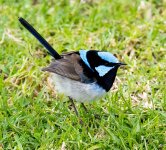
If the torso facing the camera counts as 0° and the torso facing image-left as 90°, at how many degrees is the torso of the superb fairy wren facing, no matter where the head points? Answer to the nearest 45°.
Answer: approximately 270°
